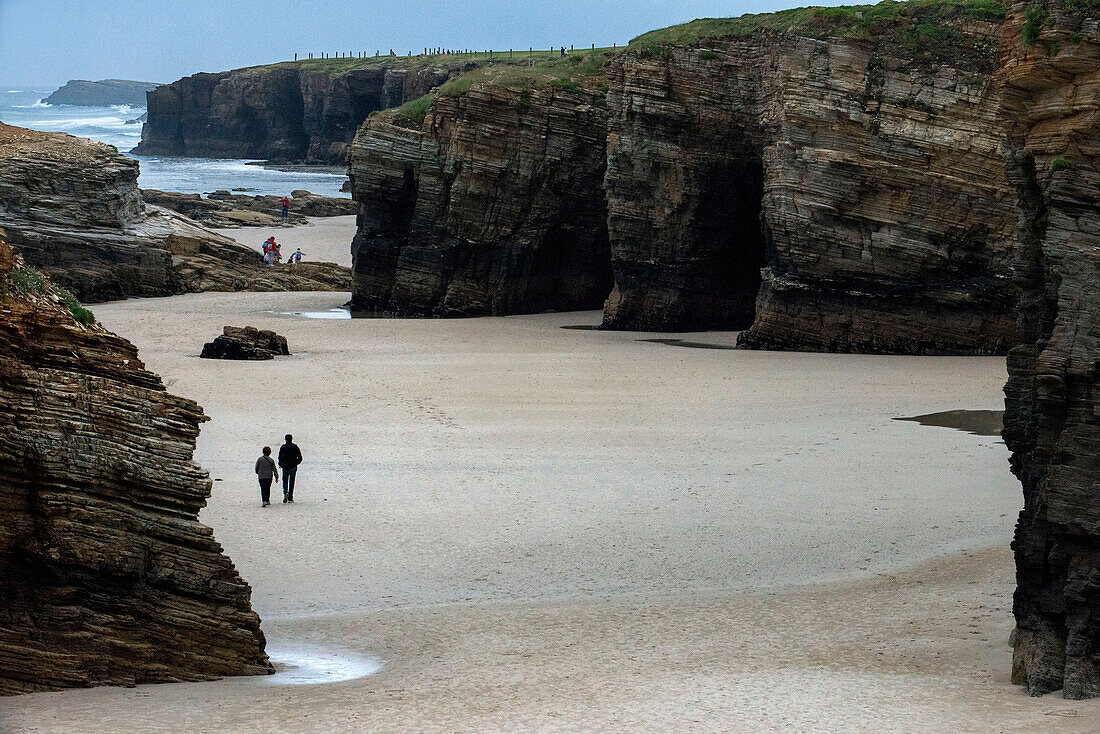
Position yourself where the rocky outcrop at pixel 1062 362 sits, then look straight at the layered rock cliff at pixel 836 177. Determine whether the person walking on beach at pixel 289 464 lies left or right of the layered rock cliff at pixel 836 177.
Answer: left

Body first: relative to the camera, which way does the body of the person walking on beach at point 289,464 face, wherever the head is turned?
away from the camera

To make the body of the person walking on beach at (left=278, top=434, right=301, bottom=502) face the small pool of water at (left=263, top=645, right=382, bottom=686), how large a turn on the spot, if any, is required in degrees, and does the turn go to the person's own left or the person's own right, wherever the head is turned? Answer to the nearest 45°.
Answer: approximately 180°

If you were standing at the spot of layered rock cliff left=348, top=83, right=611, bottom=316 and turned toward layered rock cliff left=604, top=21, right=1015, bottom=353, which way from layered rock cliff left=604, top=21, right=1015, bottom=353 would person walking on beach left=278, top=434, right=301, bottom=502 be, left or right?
right

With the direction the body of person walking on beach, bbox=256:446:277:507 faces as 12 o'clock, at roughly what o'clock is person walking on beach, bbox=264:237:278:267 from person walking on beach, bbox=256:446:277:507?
person walking on beach, bbox=264:237:278:267 is roughly at 12 o'clock from person walking on beach, bbox=256:446:277:507.

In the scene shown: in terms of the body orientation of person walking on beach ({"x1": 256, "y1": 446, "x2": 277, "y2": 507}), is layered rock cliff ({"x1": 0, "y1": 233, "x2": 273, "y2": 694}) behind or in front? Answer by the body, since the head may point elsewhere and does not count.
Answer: behind

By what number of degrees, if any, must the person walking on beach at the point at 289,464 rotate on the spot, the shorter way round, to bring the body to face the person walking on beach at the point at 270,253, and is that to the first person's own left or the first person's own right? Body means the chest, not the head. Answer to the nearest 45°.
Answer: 0° — they already face them

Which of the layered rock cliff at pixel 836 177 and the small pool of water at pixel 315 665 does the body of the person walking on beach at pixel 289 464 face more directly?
the layered rock cliff

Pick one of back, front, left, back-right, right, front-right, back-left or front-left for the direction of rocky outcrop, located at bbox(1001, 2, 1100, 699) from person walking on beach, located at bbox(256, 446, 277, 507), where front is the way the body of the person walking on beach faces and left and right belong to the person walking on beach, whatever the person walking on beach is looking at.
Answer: back-right

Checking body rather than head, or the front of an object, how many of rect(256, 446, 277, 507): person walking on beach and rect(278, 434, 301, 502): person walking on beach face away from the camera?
2

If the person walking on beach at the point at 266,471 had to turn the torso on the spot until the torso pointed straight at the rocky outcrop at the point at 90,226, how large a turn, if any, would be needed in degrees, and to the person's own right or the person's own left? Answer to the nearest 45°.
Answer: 0° — they already face it

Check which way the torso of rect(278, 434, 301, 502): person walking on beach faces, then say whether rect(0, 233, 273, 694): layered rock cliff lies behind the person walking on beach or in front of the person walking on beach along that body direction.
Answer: behind

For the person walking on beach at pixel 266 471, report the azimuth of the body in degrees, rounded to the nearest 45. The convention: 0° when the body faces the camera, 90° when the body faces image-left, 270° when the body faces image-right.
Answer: approximately 180°
